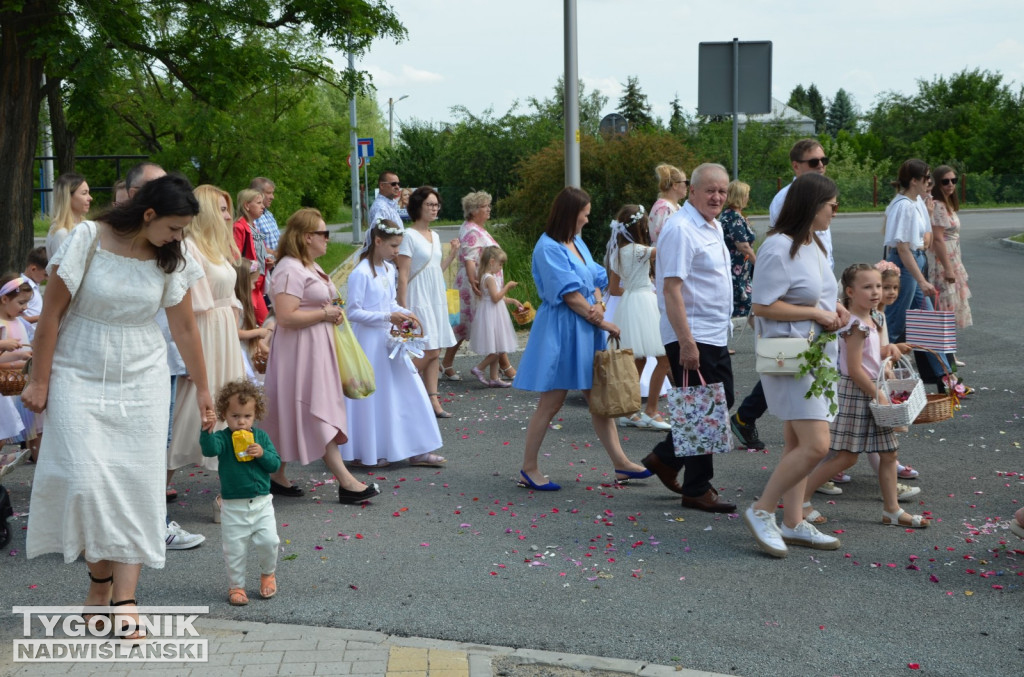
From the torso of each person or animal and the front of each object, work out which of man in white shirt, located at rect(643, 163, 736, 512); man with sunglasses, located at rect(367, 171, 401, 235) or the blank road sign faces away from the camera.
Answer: the blank road sign

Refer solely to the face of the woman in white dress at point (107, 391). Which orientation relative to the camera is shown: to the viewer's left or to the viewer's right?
to the viewer's right

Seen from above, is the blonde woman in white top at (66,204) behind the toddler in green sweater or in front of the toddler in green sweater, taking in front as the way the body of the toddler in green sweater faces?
behind

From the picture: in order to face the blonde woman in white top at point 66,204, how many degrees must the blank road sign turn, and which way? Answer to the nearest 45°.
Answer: approximately 135° to its left

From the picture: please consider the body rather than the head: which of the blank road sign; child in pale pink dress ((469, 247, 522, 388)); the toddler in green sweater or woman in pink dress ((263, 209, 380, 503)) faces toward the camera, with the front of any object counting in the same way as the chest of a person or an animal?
the toddler in green sweater

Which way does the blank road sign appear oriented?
away from the camera

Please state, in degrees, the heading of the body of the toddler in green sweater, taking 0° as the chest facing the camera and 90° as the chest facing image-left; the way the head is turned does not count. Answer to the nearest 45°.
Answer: approximately 0°
